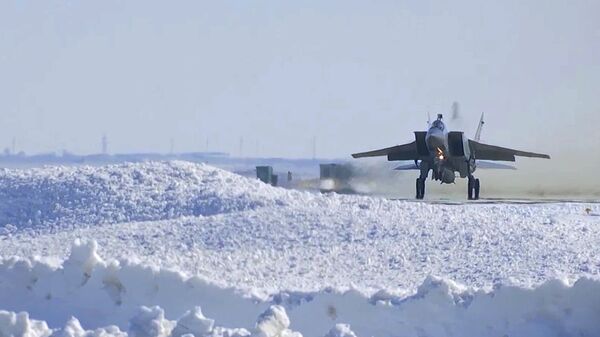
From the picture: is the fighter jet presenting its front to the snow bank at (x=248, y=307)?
yes

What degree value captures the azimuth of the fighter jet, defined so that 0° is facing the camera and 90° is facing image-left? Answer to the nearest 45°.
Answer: approximately 0°

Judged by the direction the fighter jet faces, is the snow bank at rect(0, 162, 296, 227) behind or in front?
in front
